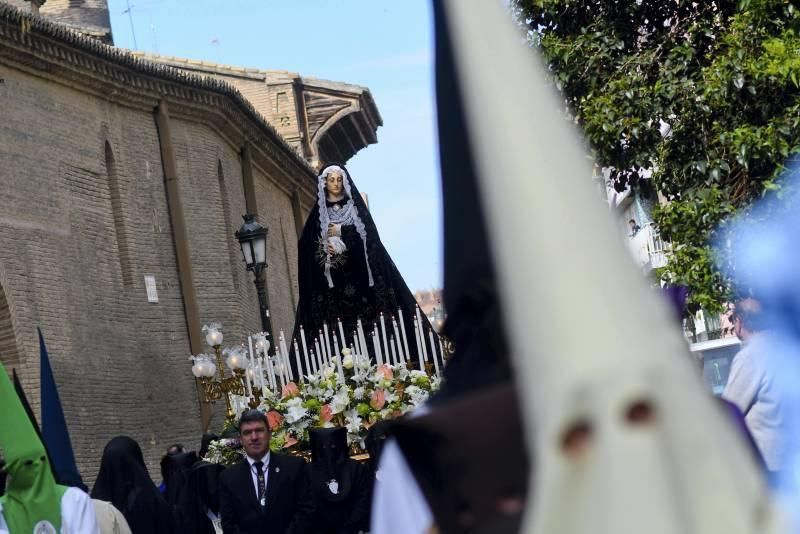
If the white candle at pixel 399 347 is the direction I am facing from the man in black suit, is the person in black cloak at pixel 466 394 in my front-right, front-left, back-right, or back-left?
back-right

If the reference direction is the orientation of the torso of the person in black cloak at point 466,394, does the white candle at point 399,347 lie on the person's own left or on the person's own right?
on the person's own right
